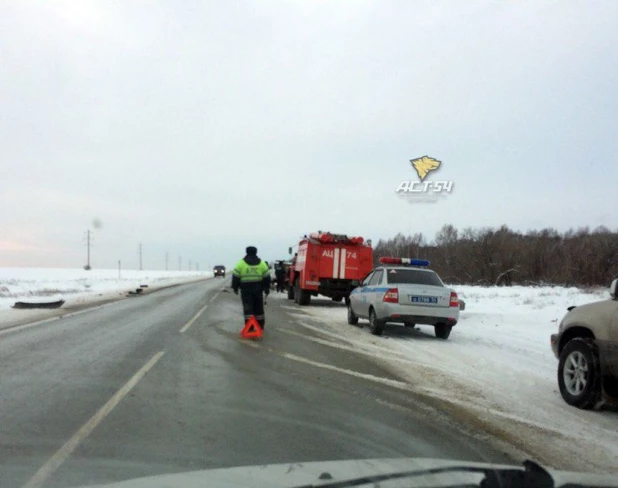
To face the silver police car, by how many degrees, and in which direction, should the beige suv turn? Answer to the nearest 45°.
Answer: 0° — it already faces it

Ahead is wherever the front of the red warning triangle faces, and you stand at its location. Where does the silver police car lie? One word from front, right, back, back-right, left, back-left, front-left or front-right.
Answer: left

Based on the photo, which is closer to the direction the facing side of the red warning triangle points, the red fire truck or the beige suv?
the beige suv

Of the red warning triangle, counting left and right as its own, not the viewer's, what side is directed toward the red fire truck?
back

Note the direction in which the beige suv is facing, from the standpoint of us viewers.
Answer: facing away from the viewer and to the left of the viewer
